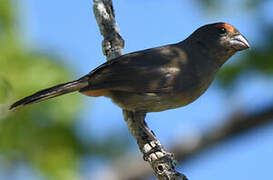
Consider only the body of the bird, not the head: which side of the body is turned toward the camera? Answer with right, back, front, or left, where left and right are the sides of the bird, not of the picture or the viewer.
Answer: right
